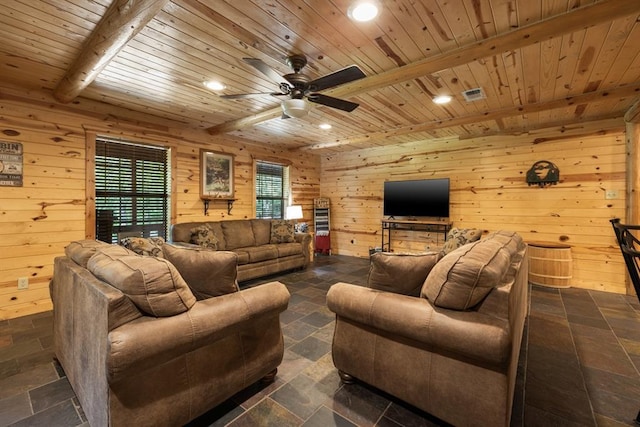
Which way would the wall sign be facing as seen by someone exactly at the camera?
facing the viewer

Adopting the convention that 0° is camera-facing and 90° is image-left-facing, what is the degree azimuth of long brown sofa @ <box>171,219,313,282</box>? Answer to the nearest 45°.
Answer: approximately 315°

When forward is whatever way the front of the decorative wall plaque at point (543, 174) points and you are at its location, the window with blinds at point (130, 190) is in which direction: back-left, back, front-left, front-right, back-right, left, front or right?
front-right

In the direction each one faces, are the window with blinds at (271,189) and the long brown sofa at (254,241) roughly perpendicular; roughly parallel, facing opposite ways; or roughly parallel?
roughly parallel

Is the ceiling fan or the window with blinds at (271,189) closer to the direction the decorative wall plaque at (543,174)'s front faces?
the ceiling fan

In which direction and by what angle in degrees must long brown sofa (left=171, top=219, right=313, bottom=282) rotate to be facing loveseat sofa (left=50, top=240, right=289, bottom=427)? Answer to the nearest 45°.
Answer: approximately 45° to its right

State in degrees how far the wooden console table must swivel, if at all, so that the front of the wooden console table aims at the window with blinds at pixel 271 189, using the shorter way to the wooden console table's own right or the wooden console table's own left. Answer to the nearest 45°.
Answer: approximately 90° to the wooden console table's own right

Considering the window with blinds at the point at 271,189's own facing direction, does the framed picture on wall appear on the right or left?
on its right

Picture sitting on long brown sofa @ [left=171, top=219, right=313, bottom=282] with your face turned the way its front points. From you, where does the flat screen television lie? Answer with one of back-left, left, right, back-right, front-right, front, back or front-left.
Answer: front-left

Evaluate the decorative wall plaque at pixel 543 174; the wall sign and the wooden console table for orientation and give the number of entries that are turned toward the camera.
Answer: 3

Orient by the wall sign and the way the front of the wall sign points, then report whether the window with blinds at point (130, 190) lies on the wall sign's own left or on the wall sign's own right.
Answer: on the wall sign's own left

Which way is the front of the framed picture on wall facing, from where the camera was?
facing the viewer and to the right of the viewer

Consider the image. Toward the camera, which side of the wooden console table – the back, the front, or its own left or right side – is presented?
front
